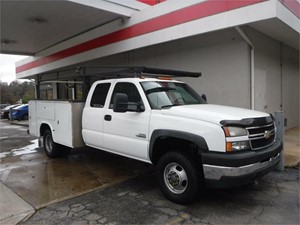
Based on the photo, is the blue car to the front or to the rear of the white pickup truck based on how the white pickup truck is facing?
to the rear

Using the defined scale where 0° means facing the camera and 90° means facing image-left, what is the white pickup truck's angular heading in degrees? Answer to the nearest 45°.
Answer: approximately 315°

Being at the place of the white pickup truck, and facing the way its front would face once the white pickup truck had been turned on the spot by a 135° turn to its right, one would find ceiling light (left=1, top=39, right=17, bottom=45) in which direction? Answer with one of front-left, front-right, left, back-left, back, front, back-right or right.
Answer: front-right

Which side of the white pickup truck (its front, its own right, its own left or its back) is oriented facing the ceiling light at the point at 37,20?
back
